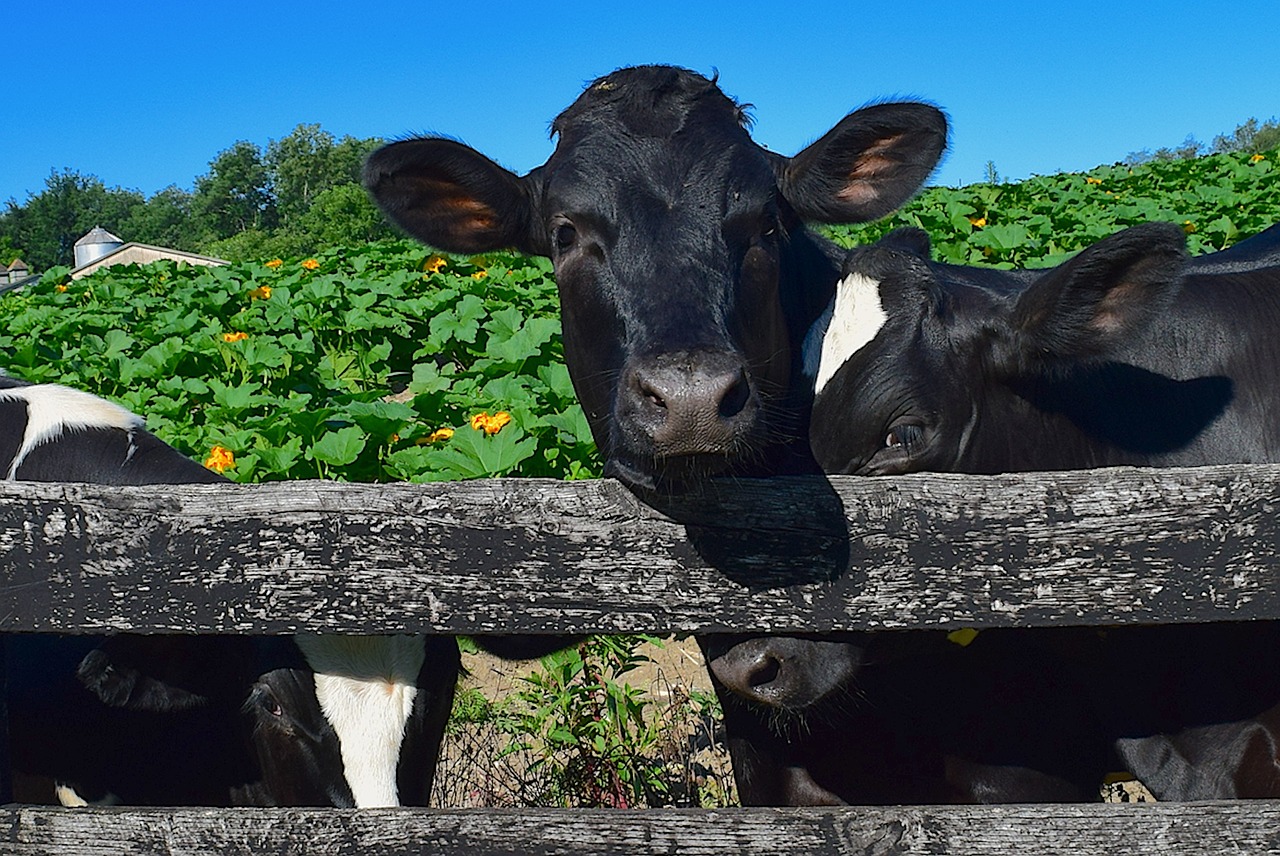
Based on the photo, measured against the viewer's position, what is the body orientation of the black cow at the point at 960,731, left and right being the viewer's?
facing to the left of the viewer

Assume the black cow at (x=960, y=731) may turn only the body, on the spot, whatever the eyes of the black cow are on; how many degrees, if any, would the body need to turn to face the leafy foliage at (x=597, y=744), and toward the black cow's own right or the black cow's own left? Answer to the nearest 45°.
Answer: approximately 45° to the black cow's own right

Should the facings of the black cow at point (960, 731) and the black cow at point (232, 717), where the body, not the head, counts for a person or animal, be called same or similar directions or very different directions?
very different directions

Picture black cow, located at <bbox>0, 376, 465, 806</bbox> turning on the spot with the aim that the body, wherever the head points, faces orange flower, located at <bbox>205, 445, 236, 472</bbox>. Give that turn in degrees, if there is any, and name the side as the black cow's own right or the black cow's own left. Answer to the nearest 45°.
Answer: approximately 135° to the black cow's own left

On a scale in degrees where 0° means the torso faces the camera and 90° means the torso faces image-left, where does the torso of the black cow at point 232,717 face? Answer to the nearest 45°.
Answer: approximately 315°

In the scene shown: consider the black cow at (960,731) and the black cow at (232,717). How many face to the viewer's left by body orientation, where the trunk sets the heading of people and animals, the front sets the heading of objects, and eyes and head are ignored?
1

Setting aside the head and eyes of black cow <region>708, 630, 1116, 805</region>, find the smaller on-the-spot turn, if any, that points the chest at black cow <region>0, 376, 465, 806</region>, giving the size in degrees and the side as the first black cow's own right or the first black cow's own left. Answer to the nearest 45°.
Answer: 0° — it already faces it

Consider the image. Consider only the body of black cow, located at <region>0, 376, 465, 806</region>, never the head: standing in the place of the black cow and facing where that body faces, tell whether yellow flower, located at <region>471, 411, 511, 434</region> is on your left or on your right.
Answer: on your left

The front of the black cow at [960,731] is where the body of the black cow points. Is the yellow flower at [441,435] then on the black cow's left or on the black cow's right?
on the black cow's right

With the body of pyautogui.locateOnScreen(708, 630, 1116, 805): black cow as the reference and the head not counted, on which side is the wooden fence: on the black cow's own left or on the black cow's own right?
on the black cow's own left
